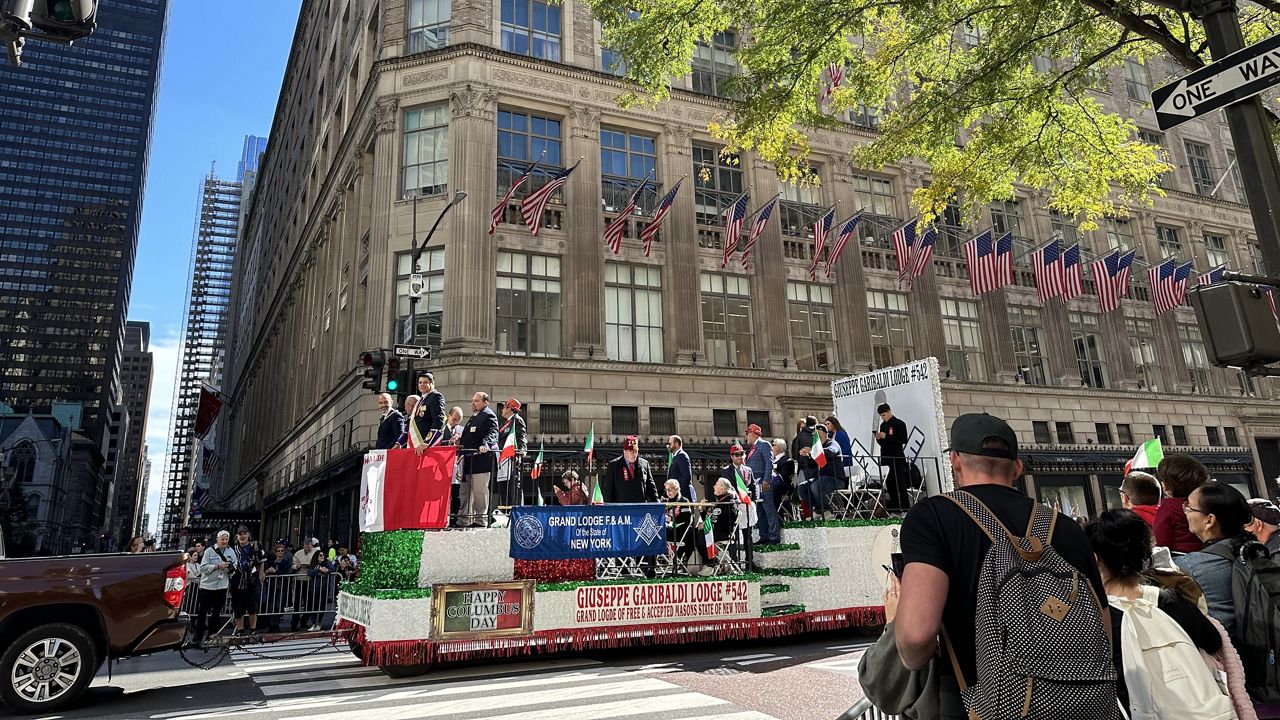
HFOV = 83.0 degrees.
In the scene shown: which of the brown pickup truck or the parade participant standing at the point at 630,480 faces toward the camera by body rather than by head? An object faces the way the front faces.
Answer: the parade participant standing

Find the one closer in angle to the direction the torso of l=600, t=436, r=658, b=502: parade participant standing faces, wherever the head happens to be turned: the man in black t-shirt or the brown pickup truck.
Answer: the man in black t-shirt

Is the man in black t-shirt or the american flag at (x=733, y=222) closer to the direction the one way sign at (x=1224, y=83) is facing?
the man in black t-shirt

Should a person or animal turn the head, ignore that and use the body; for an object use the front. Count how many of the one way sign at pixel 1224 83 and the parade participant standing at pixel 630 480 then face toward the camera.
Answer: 2

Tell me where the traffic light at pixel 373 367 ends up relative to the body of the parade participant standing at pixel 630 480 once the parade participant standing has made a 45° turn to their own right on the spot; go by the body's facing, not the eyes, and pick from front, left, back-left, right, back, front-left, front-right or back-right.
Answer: front-right

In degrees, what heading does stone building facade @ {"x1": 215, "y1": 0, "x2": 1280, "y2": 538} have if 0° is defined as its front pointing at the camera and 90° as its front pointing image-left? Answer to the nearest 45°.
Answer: approximately 315°

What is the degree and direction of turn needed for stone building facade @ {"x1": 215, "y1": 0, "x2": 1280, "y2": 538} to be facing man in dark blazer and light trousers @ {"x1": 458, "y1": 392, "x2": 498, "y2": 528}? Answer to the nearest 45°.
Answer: approximately 45° to its right

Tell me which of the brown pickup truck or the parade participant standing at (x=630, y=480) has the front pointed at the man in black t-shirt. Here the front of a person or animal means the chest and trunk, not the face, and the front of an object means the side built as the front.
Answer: the parade participant standing

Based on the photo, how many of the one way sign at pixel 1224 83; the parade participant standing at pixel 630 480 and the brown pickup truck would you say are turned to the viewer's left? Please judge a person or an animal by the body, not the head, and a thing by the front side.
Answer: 1

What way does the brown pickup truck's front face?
to the viewer's left

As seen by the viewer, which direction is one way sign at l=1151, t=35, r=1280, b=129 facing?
toward the camera

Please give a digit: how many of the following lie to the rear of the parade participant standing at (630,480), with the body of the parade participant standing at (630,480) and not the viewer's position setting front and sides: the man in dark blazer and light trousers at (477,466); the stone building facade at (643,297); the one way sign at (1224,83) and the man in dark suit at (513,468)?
1

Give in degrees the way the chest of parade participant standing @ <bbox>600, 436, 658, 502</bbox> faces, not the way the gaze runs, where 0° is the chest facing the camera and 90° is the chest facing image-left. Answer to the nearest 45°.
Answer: approximately 0°

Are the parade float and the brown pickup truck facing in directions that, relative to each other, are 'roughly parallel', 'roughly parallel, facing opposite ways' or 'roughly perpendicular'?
roughly parallel

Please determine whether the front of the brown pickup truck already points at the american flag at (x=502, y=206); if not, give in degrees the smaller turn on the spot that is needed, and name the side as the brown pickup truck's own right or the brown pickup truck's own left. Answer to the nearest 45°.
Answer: approximately 135° to the brown pickup truck's own right

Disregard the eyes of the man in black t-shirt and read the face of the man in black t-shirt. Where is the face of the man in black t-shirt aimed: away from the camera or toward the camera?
away from the camera
